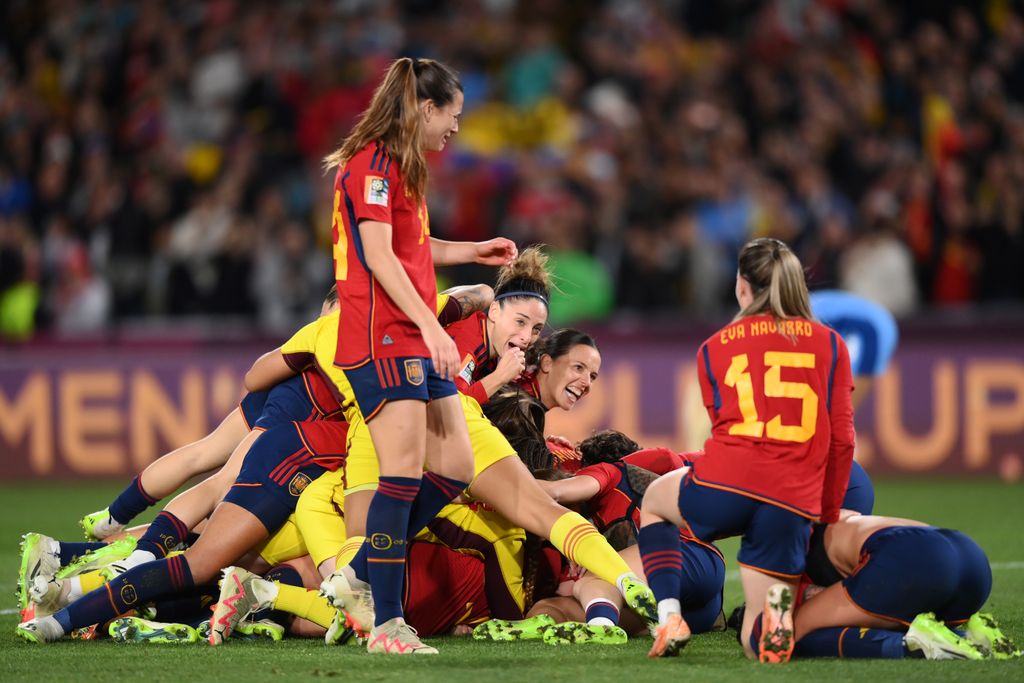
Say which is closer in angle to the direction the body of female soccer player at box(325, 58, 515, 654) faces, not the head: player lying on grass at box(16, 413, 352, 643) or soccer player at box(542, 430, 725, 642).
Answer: the soccer player

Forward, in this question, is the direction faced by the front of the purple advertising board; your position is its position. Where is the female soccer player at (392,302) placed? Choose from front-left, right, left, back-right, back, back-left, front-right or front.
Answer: front

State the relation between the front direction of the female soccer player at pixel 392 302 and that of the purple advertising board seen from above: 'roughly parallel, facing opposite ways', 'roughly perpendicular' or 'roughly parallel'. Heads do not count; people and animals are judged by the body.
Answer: roughly perpendicular

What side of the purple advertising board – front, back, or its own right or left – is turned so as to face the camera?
front

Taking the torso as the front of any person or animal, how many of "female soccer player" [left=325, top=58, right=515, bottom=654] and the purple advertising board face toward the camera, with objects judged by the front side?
1

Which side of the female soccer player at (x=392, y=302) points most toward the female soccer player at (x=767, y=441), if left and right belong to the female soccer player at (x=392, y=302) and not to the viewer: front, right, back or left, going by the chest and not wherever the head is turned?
front

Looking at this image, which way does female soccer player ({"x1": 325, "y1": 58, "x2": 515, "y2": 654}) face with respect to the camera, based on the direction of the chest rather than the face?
to the viewer's right

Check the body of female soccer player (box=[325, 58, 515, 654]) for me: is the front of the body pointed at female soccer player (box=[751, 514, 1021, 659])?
yes

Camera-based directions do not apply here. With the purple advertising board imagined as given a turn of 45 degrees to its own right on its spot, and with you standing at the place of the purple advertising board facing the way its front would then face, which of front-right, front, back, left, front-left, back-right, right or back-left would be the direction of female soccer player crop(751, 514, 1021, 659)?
front-left

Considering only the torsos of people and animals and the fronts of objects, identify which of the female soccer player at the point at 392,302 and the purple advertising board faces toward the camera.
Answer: the purple advertising board

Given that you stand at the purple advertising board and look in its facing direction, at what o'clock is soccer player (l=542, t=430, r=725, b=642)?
The soccer player is roughly at 12 o'clock from the purple advertising board.

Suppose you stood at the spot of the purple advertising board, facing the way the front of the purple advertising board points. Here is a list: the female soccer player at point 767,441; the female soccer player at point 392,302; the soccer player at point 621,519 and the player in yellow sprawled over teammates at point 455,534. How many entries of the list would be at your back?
0

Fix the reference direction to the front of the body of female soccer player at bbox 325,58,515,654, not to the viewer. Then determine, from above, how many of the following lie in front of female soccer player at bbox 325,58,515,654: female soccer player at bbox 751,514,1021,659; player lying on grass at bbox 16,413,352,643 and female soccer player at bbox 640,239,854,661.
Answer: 2

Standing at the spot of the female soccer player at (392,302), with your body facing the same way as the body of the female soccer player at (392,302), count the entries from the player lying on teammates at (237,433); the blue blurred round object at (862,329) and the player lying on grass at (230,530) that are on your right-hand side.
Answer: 0
